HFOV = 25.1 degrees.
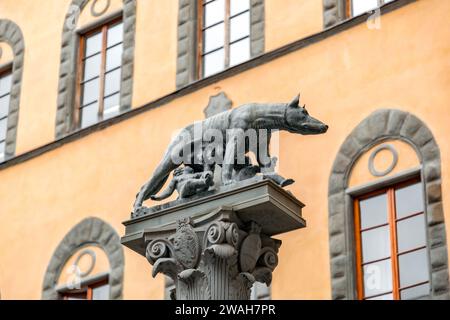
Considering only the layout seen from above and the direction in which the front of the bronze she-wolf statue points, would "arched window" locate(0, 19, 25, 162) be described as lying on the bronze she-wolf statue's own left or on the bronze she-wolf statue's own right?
on the bronze she-wolf statue's own left

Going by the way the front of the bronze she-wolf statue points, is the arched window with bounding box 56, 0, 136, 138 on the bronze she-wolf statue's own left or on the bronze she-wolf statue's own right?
on the bronze she-wolf statue's own left

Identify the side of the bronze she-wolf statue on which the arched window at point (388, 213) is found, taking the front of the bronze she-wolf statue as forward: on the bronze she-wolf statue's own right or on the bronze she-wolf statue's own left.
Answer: on the bronze she-wolf statue's own left

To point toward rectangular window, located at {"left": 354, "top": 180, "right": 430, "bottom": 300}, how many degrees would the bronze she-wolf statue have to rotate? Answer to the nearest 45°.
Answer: approximately 45° to its left

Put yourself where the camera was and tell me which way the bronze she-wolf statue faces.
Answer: facing to the right of the viewer

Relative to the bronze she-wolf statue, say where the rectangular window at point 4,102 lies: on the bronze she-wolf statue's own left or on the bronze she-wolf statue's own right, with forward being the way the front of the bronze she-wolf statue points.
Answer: on the bronze she-wolf statue's own left
